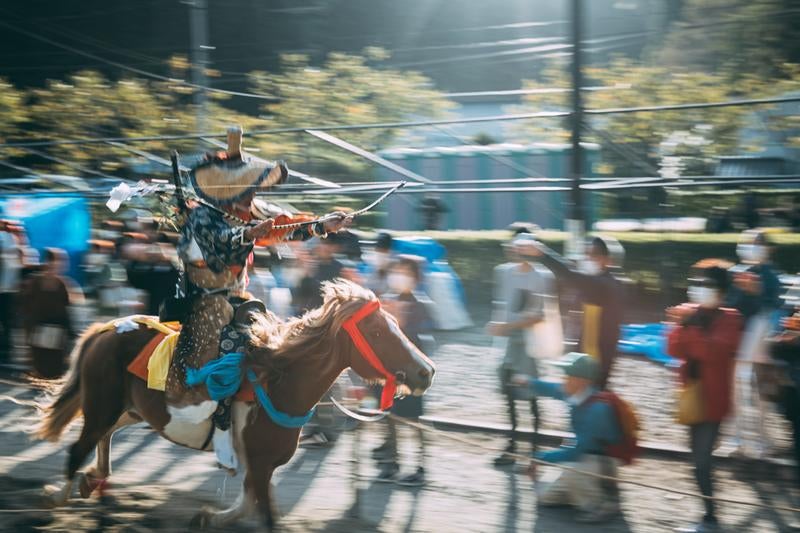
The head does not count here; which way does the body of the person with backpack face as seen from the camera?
to the viewer's left

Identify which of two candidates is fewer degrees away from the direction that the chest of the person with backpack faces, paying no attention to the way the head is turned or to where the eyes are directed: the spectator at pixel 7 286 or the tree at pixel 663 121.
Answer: the spectator

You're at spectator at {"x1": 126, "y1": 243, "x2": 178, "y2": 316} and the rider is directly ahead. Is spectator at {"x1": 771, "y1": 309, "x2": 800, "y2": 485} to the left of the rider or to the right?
left

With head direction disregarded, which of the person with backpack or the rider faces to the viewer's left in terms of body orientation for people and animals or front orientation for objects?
the person with backpack

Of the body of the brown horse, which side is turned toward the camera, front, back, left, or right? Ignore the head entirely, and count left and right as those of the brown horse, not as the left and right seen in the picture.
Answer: right

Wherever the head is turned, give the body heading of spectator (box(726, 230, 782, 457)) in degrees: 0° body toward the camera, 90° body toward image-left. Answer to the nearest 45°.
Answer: approximately 45°

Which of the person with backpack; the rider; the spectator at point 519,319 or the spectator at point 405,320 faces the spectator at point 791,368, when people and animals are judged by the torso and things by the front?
the rider

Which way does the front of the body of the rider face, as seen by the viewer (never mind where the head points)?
to the viewer's right
